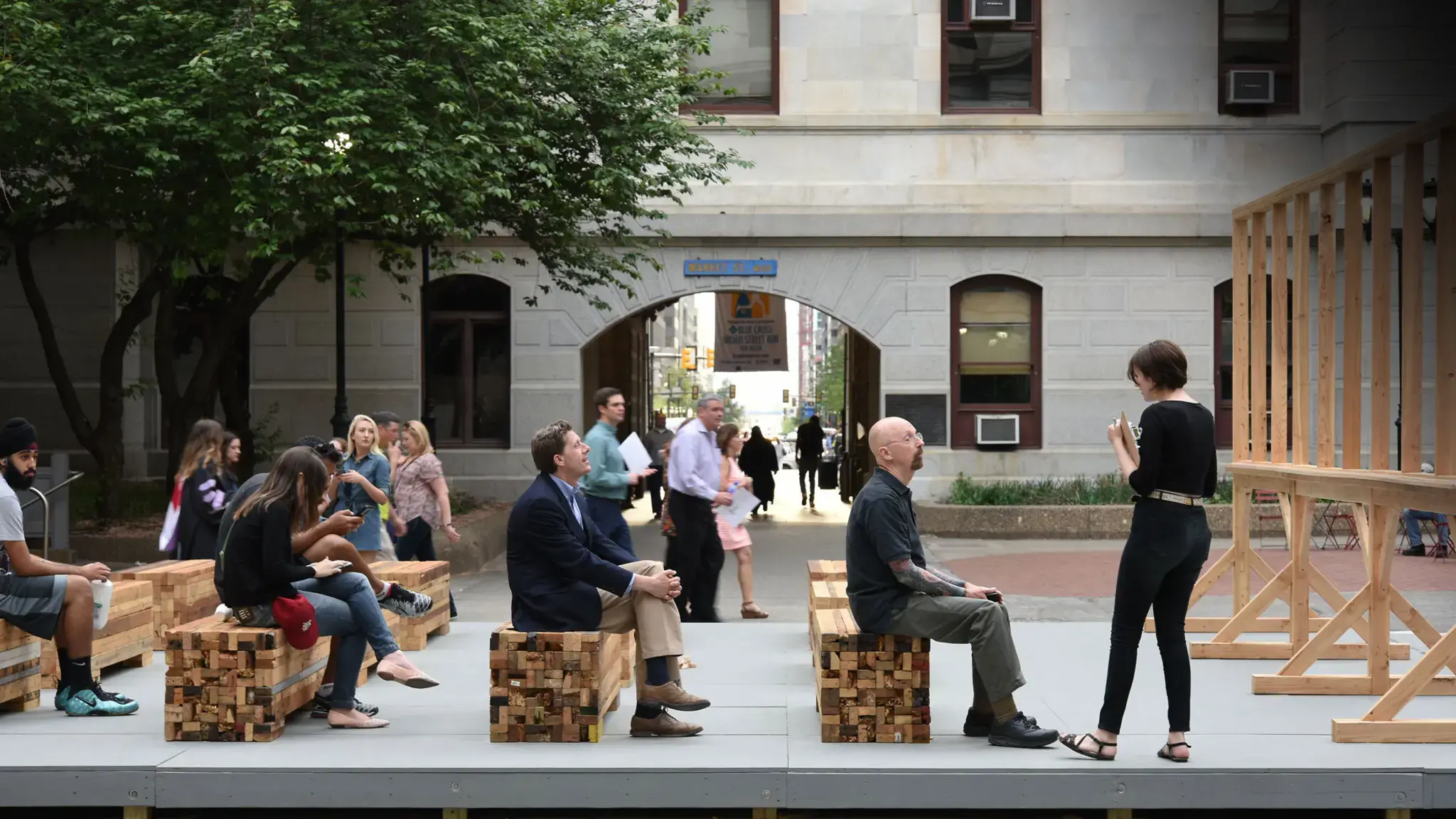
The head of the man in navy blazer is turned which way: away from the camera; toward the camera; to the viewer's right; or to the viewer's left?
to the viewer's right

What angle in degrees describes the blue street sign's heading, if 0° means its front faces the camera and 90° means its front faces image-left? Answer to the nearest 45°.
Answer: approximately 0°

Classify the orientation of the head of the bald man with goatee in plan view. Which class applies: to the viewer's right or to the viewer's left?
to the viewer's right

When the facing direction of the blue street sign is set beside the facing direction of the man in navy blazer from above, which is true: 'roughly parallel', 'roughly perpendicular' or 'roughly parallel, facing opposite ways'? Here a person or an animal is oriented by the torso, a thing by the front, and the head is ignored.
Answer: roughly perpendicular

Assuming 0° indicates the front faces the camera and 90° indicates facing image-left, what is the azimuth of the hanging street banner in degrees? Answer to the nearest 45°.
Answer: approximately 0°

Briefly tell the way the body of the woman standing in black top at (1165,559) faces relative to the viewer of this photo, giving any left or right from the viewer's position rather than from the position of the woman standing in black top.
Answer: facing away from the viewer and to the left of the viewer

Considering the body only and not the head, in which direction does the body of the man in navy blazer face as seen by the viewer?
to the viewer's right

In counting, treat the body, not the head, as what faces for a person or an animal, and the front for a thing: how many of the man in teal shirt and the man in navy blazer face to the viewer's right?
2
